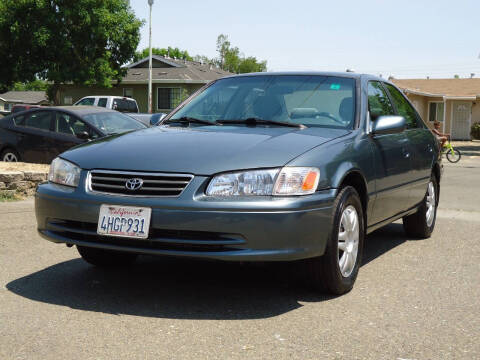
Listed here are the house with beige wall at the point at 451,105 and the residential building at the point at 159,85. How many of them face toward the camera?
2

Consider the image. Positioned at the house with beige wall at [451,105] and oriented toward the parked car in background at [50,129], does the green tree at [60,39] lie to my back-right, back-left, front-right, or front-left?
front-right

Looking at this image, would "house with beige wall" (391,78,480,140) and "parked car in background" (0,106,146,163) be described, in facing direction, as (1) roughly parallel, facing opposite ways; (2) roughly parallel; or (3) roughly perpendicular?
roughly perpendicular

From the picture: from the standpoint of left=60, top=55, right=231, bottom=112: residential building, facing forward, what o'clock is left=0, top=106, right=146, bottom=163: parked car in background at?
The parked car in background is roughly at 12 o'clock from the residential building.

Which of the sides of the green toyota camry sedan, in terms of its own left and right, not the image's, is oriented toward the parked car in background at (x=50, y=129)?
right

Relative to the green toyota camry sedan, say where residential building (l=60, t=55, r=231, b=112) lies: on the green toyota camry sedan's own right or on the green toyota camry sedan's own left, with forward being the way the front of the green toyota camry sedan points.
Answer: on the green toyota camry sedan's own right

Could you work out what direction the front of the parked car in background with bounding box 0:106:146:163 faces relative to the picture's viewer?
facing the viewer and to the right of the viewer

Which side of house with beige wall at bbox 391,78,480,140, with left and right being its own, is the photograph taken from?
front

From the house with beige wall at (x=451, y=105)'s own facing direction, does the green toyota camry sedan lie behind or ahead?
ahead

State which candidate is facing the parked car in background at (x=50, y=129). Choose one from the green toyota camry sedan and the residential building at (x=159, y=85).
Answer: the residential building

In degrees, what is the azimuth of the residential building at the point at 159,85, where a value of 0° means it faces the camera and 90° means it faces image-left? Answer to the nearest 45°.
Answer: approximately 0°

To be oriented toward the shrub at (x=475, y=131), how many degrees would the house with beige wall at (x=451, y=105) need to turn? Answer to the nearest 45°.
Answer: approximately 45° to its left

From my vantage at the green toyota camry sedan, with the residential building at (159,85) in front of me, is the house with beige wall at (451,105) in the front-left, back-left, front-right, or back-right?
front-right

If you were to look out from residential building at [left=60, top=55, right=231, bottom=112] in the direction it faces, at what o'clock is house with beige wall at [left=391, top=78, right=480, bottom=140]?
The house with beige wall is roughly at 9 o'clock from the residential building.
